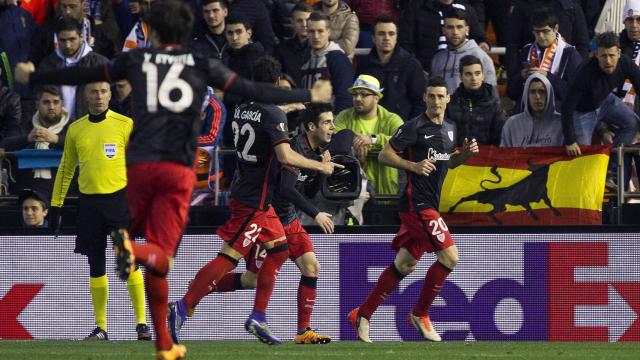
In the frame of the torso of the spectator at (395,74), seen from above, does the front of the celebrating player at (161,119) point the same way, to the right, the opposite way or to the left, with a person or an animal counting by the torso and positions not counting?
the opposite way

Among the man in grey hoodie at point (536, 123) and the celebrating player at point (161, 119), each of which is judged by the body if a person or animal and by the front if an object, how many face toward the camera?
1

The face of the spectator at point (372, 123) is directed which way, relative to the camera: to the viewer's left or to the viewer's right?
to the viewer's left

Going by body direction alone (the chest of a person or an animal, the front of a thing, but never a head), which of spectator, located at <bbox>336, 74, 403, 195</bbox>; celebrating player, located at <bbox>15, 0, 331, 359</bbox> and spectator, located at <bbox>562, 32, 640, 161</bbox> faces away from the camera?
the celebrating player

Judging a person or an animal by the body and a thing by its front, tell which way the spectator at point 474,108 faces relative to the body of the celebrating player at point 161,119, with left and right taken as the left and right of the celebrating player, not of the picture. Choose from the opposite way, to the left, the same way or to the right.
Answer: the opposite way

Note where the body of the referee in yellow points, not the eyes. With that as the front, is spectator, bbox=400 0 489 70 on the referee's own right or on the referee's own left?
on the referee's own left

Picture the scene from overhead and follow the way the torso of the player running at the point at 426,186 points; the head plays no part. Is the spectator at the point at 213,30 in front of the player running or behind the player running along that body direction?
behind

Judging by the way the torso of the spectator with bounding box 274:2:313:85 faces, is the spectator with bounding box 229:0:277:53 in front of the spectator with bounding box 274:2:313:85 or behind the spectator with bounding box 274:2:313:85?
behind

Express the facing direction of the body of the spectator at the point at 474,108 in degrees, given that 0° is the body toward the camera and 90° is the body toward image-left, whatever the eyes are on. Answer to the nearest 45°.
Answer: approximately 0°

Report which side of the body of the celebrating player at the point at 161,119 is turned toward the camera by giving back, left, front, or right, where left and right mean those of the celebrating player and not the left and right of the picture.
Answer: back
